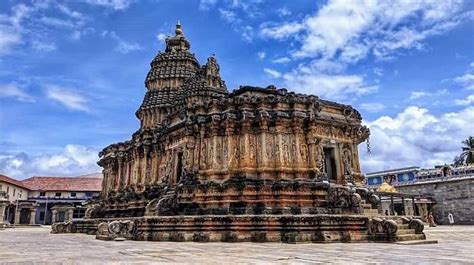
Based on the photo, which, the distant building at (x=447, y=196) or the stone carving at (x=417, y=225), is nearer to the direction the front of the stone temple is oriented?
the stone carving

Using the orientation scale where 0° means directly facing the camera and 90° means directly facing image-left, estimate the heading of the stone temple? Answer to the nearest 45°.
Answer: approximately 315°

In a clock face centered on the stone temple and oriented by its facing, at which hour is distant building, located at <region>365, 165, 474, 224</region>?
The distant building is roughly at 9 o'clock from the stone temple.
